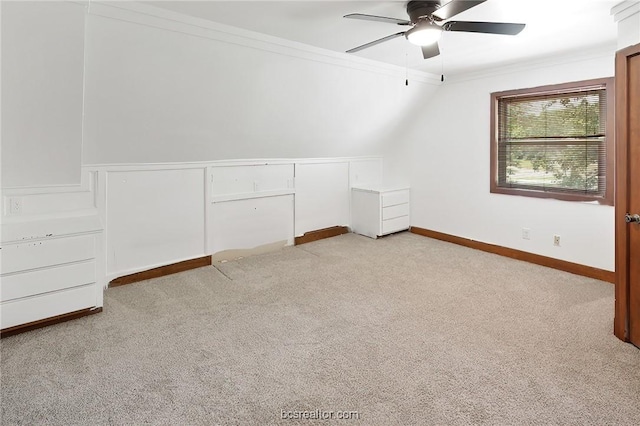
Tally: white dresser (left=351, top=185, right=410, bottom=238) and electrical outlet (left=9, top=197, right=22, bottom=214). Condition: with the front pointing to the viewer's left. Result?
0

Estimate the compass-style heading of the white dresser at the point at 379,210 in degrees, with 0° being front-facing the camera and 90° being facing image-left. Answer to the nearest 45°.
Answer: approximately 315°

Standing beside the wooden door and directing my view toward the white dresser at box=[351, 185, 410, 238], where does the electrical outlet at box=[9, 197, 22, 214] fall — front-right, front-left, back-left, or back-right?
front-left

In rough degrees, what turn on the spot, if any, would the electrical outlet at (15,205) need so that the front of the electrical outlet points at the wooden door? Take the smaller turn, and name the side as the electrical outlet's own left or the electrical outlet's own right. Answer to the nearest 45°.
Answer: approximately 45° to the electrical outlet's own left

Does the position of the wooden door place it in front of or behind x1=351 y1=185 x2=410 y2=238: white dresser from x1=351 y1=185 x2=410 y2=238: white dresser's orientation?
in front

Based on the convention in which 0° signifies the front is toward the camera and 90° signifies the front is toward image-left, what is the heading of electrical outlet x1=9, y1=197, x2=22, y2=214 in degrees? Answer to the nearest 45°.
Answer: approximately 0°
